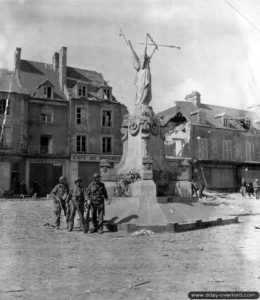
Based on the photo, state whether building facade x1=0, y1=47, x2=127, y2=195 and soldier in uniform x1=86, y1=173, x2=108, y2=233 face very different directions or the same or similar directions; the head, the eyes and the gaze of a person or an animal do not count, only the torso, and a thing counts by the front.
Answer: same or similar directions

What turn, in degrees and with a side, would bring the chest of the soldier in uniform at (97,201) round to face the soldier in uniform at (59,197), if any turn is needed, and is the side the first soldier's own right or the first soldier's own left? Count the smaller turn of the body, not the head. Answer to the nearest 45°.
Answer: approximately 135° to the first soldier's own right

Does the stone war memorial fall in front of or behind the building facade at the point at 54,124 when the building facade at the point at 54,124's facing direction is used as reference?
in front

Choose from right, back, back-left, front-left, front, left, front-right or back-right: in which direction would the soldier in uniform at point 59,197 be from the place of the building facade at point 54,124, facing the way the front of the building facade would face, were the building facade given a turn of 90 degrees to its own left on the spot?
right

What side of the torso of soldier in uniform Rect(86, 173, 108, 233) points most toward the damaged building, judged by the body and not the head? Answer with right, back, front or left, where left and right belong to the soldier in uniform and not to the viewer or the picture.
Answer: back

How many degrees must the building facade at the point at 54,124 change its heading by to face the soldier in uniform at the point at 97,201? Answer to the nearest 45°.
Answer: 0° — it already faces them

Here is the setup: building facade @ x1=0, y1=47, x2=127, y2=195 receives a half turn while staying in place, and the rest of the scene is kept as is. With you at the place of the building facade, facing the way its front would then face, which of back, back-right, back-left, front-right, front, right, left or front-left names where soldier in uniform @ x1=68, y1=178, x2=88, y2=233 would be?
back

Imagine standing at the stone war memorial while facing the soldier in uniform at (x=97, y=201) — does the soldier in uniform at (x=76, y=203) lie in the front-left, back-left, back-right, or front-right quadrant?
front-right

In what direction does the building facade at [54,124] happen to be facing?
toward the camera

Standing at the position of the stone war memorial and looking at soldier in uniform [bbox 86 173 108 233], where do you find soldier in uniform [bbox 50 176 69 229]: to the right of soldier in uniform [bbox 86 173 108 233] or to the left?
right

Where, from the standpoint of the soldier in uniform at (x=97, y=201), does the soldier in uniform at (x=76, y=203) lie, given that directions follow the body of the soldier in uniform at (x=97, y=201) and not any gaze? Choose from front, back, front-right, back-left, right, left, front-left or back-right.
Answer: back-right
